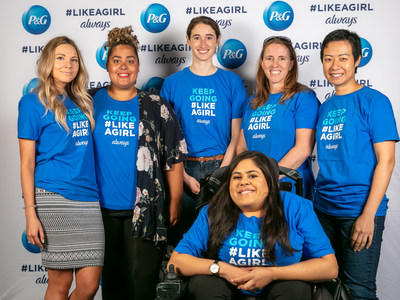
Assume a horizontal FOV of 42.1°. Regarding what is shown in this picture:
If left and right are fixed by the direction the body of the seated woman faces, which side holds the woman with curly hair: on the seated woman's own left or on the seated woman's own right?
on the seated woman's own right

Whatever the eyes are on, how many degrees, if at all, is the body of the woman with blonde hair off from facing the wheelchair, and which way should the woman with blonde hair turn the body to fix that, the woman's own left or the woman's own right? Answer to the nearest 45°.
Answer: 0° — they already face it

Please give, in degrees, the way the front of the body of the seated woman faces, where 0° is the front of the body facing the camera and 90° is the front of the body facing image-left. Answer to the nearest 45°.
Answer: approximately 0°

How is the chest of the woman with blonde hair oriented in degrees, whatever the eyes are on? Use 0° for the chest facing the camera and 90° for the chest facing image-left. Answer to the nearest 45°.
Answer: approximately 315°

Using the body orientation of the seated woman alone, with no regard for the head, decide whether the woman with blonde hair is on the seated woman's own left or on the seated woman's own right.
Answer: on the seated woman's own right
